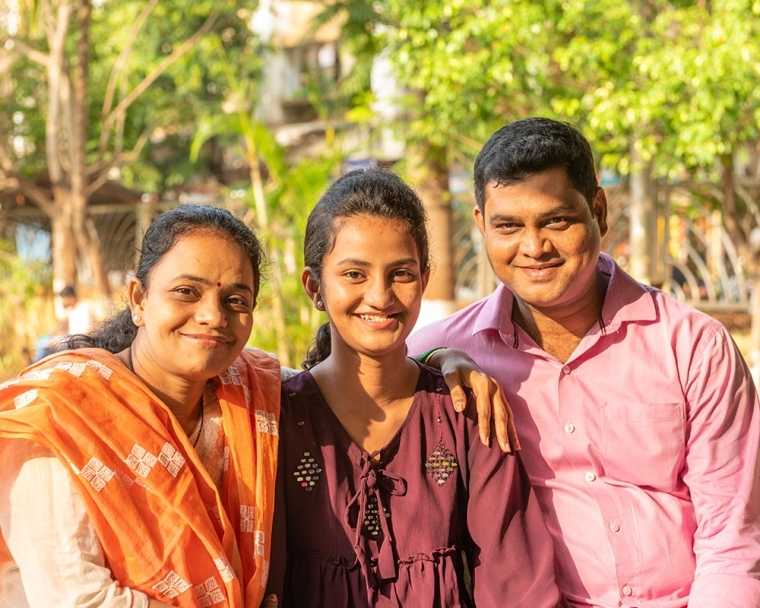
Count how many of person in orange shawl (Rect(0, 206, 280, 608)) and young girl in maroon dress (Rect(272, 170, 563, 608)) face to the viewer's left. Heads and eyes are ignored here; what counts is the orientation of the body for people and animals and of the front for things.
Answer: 0

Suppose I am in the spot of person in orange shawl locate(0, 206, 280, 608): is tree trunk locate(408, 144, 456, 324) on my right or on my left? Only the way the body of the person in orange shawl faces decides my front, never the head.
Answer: on my left

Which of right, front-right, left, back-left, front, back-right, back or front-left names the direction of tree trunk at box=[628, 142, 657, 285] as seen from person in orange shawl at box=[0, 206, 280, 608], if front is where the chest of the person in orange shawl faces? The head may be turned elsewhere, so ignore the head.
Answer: left

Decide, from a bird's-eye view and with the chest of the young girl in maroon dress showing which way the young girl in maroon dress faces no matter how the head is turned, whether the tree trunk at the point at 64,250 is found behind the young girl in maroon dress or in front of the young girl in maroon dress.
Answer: behind

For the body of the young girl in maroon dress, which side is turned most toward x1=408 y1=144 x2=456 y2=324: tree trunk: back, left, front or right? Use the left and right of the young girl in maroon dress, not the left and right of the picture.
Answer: back

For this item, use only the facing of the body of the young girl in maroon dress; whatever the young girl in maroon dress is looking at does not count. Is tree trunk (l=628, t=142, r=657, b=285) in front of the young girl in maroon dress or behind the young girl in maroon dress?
behind

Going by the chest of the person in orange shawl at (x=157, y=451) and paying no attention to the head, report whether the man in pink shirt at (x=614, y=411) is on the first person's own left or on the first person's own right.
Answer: on the first person's own left

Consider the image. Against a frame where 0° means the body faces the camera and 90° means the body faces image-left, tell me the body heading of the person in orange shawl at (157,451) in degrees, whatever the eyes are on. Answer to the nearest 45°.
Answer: approximately 315°

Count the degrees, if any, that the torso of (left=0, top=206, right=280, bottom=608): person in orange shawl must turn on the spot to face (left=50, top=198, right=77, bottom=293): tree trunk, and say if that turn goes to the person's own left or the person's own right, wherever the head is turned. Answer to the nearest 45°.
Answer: approximately 135° to the person's own left
